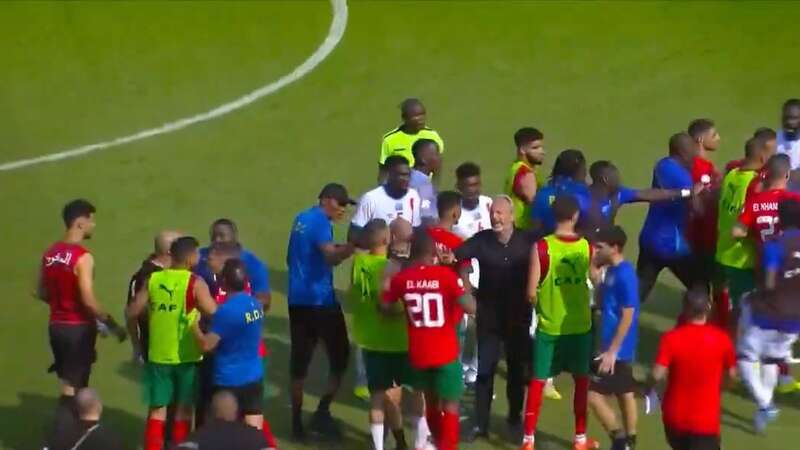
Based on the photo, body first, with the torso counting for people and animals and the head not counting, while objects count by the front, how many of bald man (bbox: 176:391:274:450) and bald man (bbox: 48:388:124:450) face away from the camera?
2

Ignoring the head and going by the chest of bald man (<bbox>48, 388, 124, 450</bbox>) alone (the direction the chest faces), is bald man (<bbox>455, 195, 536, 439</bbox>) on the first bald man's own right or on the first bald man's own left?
on the first bald man's own right

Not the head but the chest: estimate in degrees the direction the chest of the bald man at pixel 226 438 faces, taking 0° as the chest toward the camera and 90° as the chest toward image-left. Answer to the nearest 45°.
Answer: approximately 180°

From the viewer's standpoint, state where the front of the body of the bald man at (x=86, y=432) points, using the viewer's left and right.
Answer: facing away from the viewer

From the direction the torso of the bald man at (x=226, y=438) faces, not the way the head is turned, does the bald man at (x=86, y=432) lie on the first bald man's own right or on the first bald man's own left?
on the first bald man's own left

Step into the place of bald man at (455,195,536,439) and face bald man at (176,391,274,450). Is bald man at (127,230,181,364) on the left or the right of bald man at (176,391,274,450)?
right

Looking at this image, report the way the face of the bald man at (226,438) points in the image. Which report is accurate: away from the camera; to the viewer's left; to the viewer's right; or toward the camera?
away from the camera
